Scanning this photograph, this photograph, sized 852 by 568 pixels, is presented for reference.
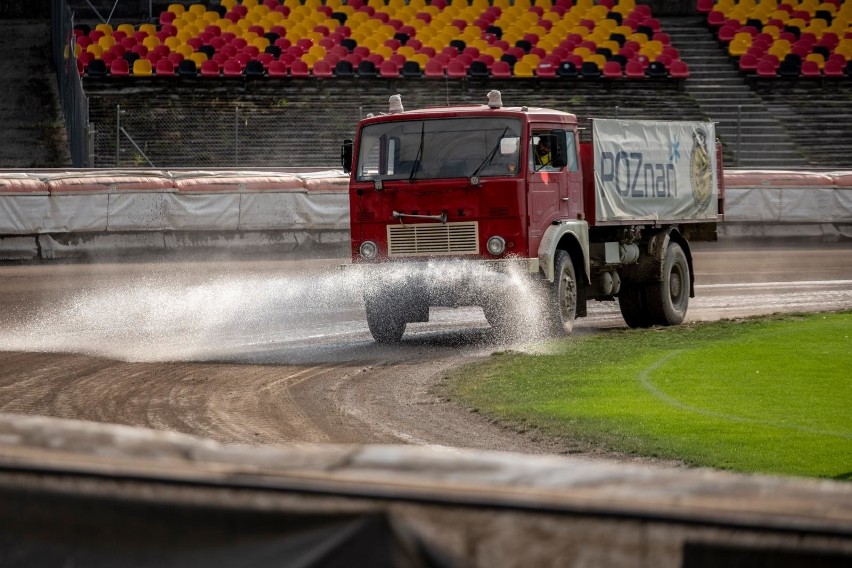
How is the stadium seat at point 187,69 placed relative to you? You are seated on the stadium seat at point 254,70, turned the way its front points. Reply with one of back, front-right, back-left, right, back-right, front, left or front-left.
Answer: right

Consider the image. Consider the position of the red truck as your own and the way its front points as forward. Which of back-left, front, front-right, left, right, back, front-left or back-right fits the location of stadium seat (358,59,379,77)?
back-right

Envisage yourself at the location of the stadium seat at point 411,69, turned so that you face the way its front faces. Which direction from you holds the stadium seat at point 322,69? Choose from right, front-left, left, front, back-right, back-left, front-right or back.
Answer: right

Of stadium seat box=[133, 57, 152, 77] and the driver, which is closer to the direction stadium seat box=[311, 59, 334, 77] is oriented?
the driver

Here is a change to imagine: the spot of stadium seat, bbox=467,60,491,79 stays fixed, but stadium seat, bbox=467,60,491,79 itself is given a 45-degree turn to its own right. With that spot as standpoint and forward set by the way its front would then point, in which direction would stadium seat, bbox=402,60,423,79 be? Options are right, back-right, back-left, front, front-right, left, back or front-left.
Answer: front-right

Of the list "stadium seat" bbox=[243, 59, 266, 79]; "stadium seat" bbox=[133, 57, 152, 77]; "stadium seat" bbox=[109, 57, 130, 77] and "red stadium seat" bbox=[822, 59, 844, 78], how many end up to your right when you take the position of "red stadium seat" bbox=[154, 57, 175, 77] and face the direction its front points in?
2

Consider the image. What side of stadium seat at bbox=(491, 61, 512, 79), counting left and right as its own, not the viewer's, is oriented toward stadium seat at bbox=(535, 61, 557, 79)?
left

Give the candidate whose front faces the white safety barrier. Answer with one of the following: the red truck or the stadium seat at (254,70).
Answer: the stadium seat

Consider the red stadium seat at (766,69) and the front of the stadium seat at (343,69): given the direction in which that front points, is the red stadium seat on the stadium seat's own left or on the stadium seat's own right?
on the stadium seat's own left

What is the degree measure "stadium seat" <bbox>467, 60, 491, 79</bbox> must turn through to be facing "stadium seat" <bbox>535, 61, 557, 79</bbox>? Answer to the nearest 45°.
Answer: approximately 90° to its left

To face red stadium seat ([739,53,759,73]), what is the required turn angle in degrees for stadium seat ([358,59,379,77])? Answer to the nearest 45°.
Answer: approximately 90° to its left

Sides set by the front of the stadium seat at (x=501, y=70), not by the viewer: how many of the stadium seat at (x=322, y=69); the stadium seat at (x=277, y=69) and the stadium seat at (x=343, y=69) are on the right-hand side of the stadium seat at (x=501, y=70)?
3

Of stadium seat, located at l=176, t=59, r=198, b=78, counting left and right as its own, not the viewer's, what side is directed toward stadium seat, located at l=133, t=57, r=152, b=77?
right

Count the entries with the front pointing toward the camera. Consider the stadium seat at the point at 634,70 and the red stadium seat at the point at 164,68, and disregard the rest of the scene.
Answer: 2

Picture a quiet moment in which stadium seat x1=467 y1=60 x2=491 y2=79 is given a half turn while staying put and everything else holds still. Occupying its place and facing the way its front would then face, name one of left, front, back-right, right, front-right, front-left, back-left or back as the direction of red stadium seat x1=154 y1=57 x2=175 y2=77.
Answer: left
